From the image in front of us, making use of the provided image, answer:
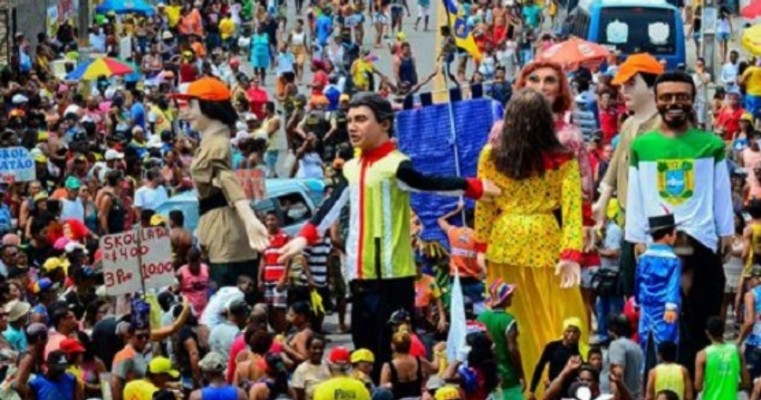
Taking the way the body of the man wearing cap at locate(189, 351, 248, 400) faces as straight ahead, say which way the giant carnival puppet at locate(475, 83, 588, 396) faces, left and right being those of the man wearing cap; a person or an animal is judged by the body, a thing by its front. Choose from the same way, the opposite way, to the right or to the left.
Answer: the same way

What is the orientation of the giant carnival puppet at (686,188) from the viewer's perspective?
toward the camera

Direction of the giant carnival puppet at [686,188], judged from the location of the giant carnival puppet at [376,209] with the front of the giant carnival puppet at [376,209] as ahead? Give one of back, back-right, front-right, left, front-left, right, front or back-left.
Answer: back-left

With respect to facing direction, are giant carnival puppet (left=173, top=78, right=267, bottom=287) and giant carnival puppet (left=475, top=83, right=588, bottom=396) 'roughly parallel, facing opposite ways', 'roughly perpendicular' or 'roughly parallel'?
roughly perpendicular

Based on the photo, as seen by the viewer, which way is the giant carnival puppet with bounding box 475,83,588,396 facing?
away from the camera

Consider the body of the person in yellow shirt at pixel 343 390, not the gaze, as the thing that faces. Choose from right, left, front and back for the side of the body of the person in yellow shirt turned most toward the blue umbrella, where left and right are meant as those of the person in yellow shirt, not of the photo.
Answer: front

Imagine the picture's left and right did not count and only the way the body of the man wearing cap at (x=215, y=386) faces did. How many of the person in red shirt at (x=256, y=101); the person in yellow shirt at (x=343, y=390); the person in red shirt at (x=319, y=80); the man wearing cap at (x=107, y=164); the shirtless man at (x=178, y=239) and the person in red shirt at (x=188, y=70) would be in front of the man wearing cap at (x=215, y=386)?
5

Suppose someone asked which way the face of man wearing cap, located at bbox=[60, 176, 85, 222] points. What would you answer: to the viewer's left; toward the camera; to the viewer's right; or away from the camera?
toward the camera

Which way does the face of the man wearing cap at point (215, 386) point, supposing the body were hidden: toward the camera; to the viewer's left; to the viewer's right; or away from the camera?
away from the camera

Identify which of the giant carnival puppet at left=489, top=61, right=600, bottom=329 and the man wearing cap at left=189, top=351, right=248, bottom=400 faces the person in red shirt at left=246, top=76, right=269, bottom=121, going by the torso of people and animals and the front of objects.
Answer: the man wearing cap
